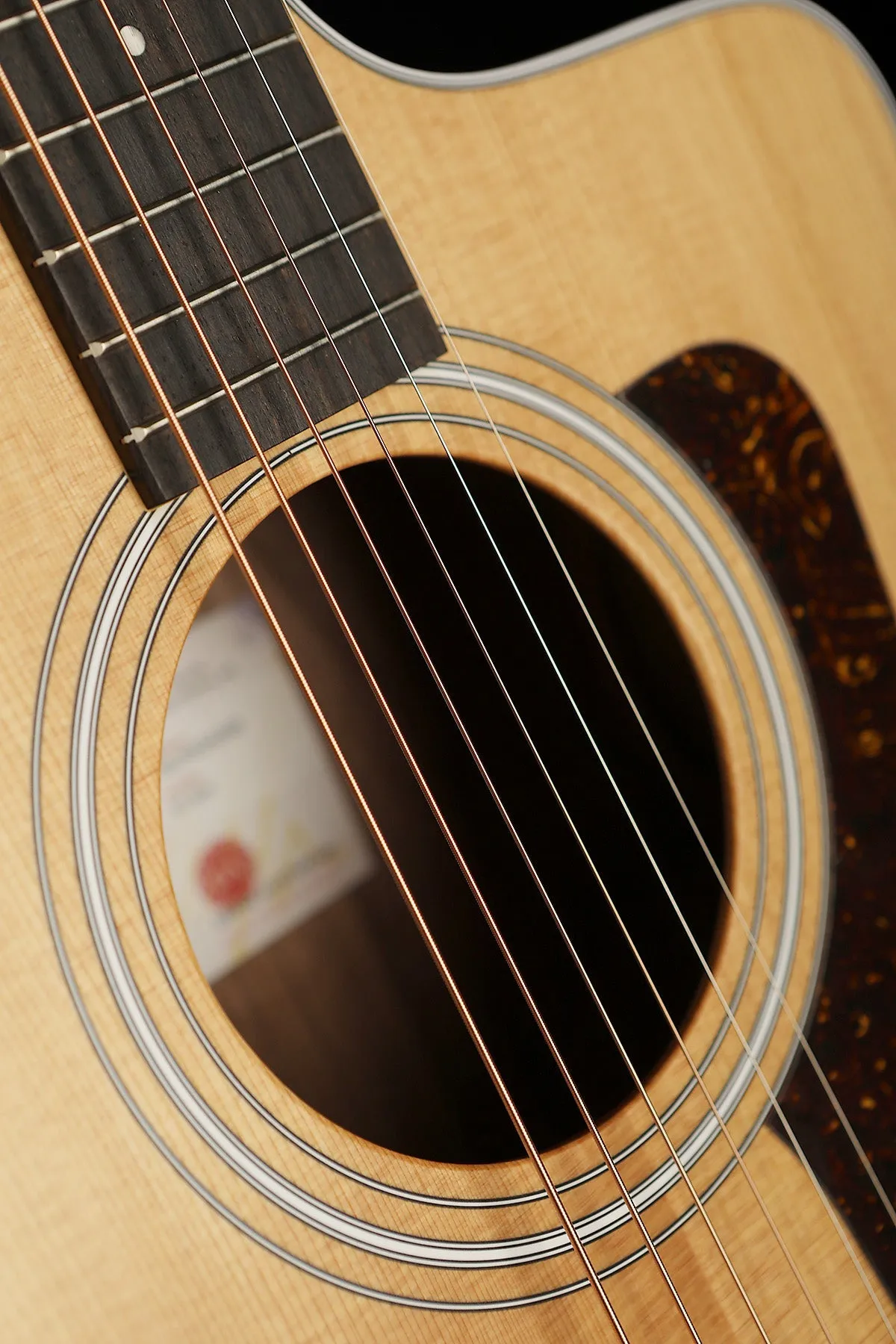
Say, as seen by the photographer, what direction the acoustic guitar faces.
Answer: facing the viewer and to the right of the viewer
